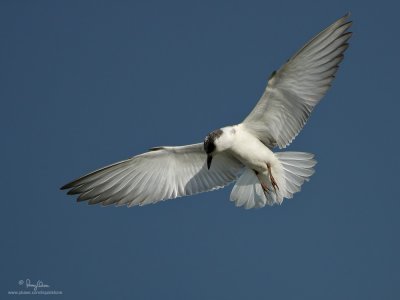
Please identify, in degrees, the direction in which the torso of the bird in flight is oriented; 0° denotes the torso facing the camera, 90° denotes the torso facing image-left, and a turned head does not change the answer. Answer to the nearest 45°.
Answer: approximately 45°
